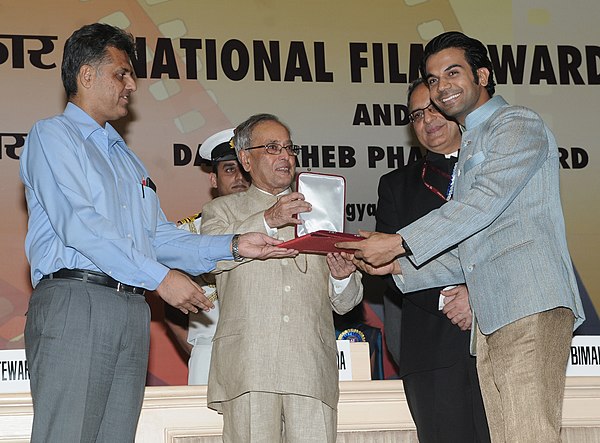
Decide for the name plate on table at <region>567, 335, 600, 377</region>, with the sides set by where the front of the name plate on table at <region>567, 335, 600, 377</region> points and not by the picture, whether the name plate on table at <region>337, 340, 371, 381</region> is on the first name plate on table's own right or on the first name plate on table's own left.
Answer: on the first name plate on table's own right

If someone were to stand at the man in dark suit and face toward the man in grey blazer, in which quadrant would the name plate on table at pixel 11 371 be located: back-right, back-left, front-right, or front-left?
back-right

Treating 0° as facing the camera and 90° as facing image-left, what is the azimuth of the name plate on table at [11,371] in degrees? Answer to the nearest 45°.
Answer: approximately 0°

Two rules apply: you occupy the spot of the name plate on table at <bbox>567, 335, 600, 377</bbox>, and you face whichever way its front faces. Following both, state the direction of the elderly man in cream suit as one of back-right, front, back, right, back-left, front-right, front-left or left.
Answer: front-right

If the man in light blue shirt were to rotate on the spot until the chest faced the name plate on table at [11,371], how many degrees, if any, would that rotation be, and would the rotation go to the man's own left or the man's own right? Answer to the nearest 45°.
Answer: approximately 180°

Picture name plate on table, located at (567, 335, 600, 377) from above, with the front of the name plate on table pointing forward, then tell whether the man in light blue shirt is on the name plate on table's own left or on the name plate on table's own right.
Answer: on the name plate on table's own right

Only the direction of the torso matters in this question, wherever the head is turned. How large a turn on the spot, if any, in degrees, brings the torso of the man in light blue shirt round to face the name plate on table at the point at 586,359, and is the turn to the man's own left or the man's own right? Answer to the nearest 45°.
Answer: approximately 45° to the man's own left

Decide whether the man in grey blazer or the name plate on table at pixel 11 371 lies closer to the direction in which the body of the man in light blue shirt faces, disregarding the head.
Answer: the man in grey blazer

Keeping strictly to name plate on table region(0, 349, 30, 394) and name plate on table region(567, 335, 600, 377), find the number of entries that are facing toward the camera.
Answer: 2

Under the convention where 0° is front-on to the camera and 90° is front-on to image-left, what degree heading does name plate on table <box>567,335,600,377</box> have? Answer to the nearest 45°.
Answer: approximately 0°

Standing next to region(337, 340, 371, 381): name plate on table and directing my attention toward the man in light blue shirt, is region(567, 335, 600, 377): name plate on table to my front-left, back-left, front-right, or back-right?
back-left

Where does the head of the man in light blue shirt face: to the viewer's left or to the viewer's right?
to the viewer's right
